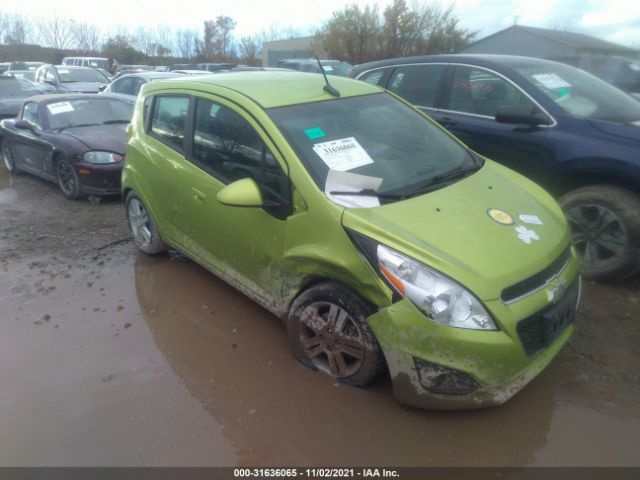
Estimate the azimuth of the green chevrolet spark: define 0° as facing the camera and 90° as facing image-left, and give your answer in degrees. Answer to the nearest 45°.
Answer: approximately 315°

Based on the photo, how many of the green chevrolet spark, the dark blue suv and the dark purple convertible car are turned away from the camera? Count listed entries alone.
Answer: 0

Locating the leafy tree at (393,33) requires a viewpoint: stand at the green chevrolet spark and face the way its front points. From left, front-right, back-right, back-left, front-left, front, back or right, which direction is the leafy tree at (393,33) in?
back-left

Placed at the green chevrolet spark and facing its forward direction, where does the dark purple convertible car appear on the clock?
The dark purple convertible car is roughly at 6 o'clock from the green chevrolet spark.

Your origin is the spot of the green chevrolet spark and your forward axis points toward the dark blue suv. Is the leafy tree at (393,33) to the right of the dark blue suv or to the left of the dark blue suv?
left

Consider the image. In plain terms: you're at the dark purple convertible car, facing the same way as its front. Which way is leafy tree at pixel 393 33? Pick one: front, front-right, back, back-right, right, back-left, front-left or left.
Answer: left

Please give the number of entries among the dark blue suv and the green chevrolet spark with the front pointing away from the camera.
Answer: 0

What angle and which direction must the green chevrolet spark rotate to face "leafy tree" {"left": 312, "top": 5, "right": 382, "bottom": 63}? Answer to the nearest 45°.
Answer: approximately 135° to its left

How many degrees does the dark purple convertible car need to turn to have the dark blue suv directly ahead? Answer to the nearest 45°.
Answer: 0° — it already faces it

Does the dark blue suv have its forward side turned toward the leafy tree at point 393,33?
no

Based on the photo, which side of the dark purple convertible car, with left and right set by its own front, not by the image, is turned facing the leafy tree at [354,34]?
left

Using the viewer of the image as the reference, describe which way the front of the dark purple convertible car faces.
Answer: facing the viewer and to the right of the viewer

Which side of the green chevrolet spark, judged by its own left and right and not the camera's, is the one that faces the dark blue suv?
left

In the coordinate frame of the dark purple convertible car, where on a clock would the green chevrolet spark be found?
The green chevrolet spark is roughly at 1 o'clock from the dark purple convertible car.
